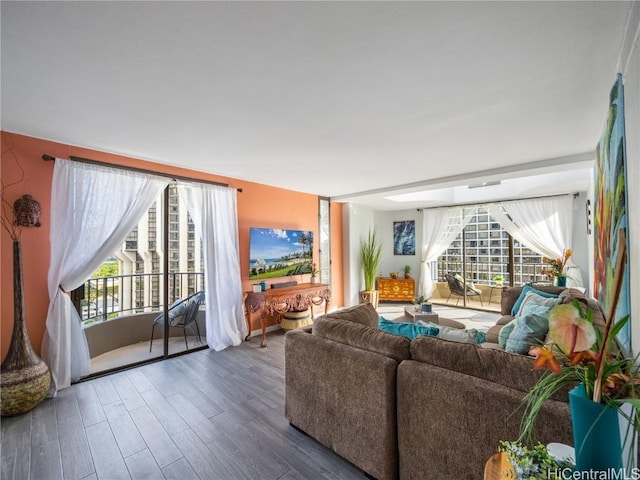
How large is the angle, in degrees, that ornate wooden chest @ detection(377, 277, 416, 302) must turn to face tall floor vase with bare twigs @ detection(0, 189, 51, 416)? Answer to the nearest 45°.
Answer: approximately 45° to its right

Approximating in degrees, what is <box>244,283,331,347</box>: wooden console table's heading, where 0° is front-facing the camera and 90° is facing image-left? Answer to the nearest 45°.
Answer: approximately 315°

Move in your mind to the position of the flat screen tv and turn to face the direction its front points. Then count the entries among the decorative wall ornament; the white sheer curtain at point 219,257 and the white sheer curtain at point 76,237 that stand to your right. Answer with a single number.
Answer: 3

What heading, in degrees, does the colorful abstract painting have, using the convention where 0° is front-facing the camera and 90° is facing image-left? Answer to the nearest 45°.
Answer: approximately 90°

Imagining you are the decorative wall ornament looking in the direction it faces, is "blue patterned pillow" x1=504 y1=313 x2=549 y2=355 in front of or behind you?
in front

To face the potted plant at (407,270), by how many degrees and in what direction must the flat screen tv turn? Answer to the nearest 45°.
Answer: approximately 90° to its left

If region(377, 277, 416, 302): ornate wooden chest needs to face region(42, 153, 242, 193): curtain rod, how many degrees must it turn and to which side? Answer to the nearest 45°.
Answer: approximately 45° to its right

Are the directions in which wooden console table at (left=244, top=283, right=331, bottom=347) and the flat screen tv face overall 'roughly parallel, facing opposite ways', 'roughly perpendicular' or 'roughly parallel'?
roughly parallel

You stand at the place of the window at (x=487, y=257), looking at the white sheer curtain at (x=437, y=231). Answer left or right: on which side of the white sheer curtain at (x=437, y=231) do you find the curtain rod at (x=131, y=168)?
left

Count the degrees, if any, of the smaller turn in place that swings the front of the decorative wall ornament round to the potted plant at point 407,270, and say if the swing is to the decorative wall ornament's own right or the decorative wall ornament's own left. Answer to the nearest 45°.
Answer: approximately 90° to the decorative wall ornament's own left

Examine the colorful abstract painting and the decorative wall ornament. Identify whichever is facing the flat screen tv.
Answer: the colorful abstract painting

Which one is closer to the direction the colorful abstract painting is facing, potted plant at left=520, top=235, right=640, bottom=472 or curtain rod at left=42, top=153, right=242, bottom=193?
the curtain rod

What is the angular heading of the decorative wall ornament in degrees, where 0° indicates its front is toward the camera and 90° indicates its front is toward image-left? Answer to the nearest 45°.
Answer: approximately 0°

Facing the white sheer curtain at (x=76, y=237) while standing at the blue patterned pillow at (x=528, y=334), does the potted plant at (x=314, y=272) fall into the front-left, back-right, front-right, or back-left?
front-right

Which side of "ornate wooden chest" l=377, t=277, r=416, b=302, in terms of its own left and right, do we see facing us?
front

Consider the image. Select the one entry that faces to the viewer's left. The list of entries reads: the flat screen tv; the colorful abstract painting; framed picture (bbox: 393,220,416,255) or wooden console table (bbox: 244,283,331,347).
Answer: the colorful abstract painting
